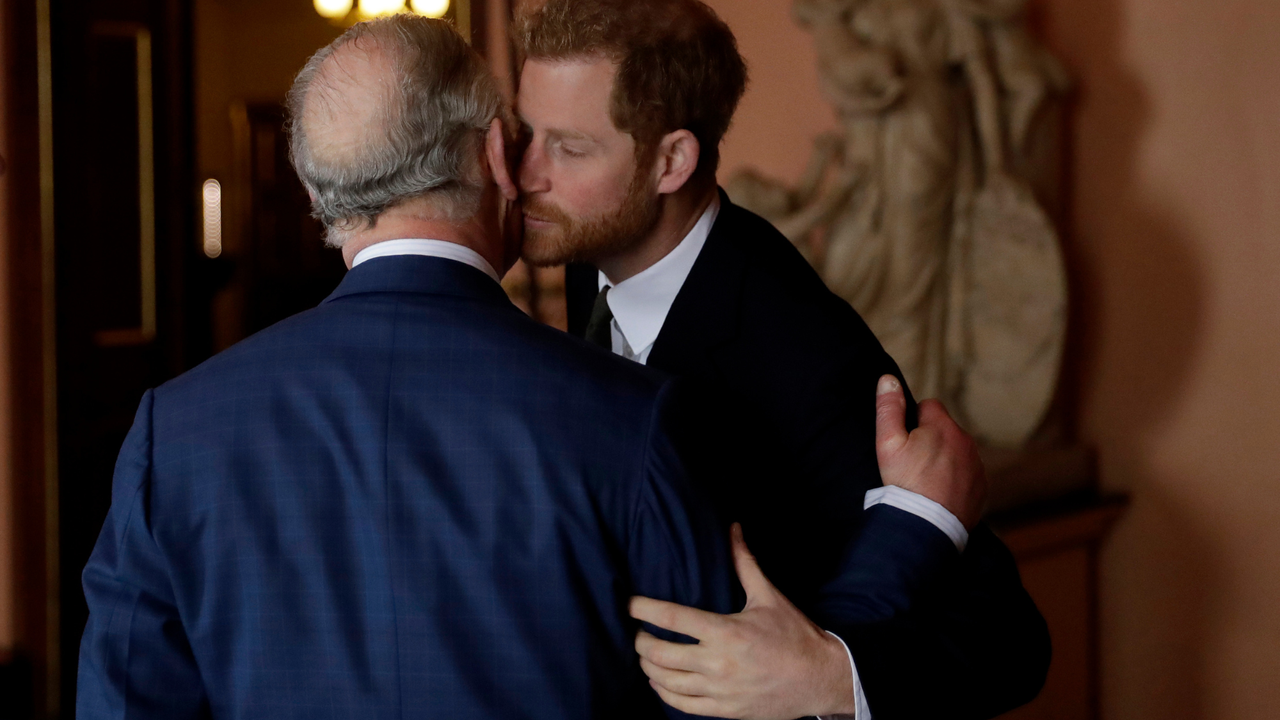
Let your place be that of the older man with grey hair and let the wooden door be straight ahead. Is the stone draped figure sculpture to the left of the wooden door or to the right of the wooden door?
right

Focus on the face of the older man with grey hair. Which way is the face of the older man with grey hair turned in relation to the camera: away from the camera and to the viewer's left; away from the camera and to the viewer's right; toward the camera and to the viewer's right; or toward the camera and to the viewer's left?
away from the camera and to the viewer's right

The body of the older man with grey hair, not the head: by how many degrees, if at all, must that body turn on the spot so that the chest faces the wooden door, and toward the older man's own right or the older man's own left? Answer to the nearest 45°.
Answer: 0° — they already face it

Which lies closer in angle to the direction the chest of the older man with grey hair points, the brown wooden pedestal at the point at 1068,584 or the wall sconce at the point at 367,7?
the wall sconce

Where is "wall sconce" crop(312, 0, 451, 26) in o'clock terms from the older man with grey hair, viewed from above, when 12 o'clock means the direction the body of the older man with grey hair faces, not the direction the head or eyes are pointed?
The wall sconce is roughly at 12 o'clock from the older man with grey hair.

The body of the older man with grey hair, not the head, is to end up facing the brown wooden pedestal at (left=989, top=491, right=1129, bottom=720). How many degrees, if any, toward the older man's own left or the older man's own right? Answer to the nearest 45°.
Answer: approximately 45° to the older man's own right

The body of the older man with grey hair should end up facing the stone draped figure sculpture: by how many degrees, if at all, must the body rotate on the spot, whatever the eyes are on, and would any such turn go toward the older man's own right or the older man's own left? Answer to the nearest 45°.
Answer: approximately 45° to the older man's own right

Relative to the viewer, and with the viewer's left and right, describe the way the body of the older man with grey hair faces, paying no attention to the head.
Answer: facing away from the viewer
